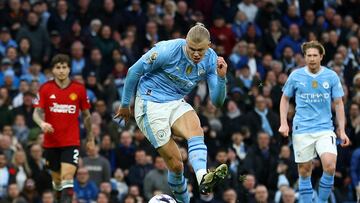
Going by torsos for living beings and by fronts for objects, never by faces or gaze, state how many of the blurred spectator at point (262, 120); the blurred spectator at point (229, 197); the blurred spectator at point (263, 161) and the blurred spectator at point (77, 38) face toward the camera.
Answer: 4

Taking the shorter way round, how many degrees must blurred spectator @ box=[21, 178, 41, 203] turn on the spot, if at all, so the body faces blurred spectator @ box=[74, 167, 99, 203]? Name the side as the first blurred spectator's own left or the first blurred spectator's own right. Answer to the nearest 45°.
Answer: approximately 90° to the first blurred spectator's own left

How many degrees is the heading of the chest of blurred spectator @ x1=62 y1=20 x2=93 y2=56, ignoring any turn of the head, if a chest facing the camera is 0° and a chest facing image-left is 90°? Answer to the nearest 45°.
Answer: approximately 0°

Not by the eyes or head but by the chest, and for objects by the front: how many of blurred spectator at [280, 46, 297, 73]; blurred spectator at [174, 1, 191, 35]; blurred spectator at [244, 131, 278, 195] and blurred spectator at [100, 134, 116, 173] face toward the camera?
4

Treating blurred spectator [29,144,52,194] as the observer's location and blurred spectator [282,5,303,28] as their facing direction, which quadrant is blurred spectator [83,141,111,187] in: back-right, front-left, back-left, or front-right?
front-right

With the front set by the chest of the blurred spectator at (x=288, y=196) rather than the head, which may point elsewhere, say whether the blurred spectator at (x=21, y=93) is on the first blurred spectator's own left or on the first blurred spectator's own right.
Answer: on the first blurred spectator's own right

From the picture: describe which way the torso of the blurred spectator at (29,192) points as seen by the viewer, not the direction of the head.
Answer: toward the camera

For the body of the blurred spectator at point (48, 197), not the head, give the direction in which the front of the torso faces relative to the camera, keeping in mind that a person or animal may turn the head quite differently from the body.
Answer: toward the camera
